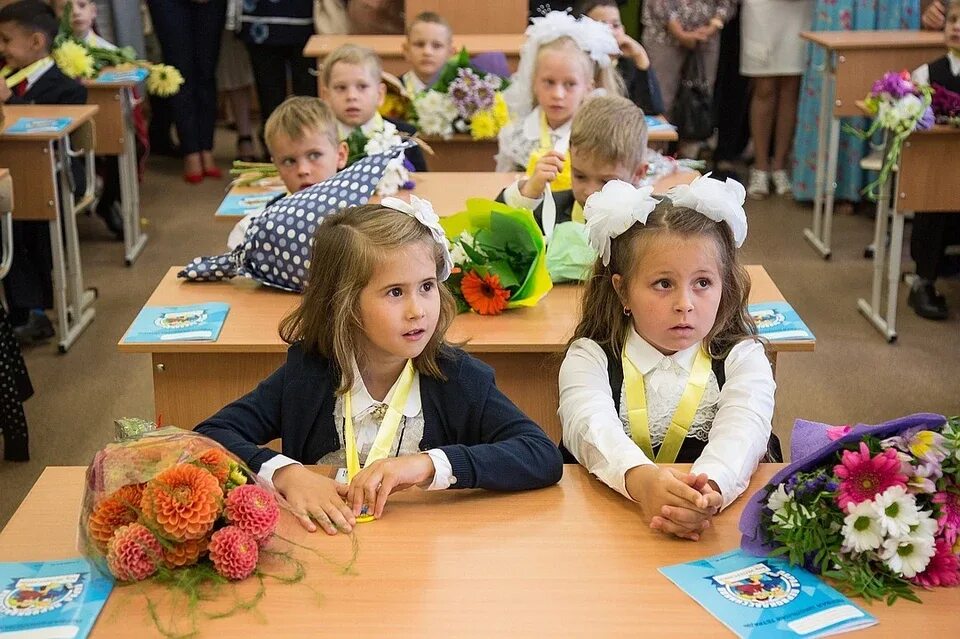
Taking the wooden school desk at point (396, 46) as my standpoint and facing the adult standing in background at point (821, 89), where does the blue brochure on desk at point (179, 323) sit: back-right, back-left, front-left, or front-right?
back-right

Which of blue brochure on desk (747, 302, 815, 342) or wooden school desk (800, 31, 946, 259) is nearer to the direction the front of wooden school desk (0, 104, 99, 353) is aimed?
the blue brochure on desk

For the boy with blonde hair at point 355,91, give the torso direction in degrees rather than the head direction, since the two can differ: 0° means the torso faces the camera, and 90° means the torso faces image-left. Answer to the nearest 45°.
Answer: approximately 0°

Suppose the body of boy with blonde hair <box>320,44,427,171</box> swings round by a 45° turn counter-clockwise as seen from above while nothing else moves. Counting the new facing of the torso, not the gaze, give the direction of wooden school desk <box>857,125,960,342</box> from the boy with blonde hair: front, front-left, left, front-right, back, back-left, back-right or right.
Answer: front-left

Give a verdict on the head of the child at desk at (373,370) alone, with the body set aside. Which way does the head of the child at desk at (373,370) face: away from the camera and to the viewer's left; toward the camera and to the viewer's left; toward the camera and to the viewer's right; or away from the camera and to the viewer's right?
toward the camera and to the viewer's right

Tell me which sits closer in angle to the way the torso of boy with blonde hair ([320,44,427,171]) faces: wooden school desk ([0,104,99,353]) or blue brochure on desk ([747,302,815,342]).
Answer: the blue brochure on desk

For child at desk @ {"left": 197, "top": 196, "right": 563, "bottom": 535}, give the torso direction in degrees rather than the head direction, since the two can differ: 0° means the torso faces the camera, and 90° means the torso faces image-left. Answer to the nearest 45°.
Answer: approximately 0°

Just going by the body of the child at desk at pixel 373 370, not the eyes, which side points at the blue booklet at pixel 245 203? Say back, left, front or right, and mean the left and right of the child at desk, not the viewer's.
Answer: back
